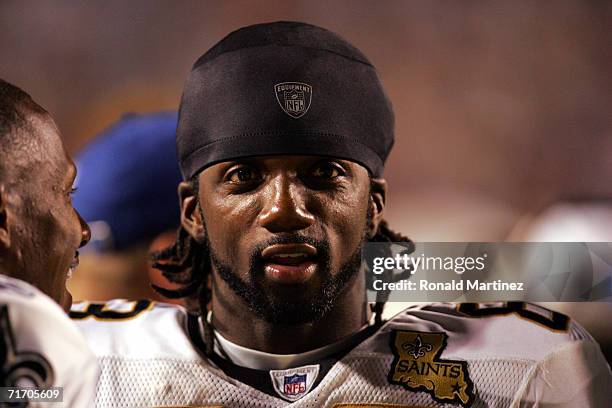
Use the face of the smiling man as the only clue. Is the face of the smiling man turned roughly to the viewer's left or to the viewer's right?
to the viewer's right

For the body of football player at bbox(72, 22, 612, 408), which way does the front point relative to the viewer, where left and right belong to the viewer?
facing the viewer

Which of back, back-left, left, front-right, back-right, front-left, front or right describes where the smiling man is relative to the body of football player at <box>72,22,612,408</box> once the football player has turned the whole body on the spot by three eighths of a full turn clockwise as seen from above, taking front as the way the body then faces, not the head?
left
